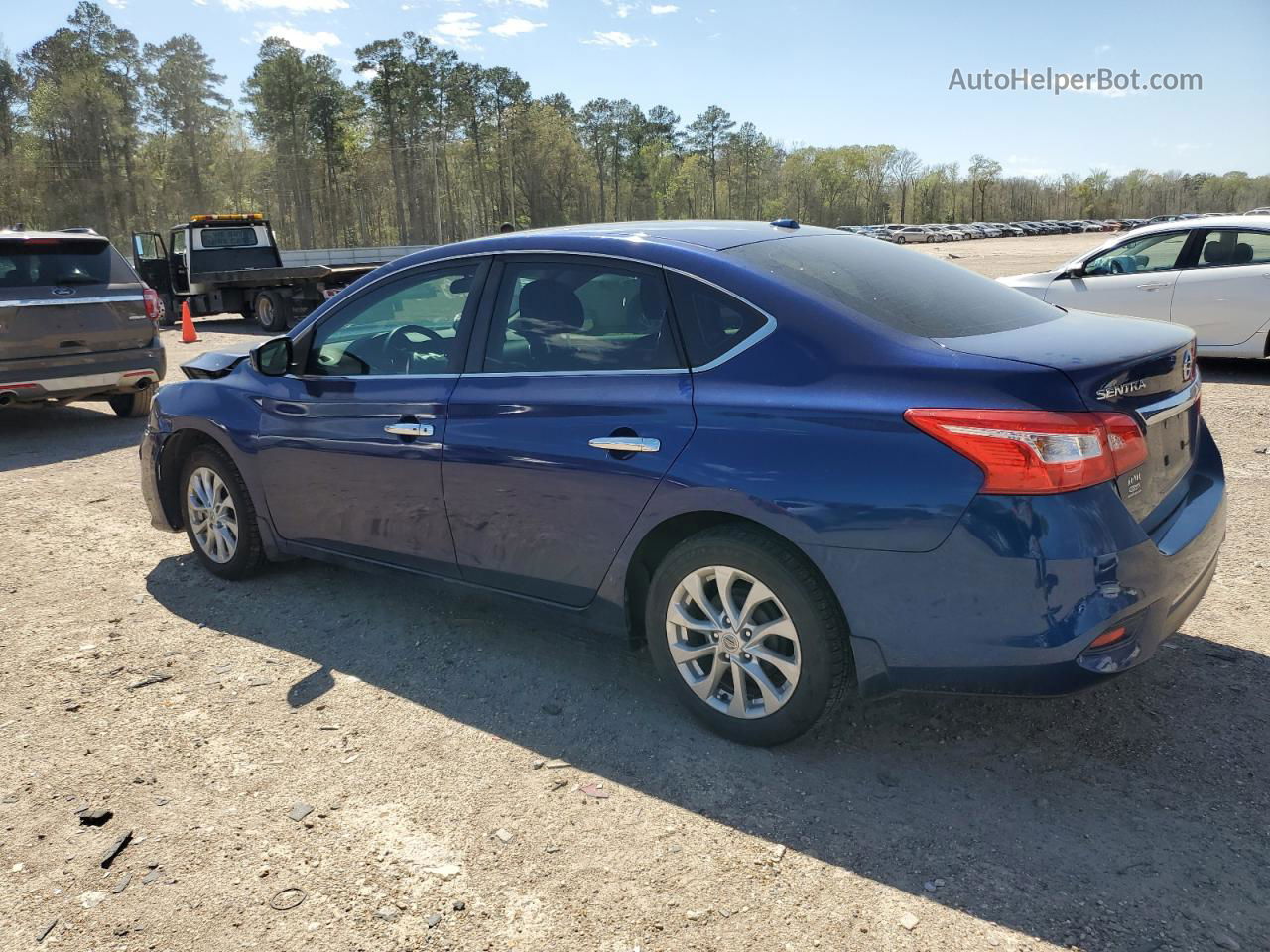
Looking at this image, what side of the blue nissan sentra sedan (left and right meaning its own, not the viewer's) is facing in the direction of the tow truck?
front

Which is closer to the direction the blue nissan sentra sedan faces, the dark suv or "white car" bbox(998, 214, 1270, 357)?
the dark suv

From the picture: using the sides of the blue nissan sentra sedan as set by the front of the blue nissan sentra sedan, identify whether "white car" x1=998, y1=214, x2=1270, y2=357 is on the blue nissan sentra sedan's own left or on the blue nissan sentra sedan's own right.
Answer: on the blue nissan sentra sedan's own right

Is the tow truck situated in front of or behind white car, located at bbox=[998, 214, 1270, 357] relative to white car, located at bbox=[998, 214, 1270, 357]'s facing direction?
in front

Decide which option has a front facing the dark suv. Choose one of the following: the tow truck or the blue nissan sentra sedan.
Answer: the blue nissan sentra sedan

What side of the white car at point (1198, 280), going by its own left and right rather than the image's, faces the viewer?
left

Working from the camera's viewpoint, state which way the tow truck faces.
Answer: facing away from the viewer and to the left of the viewer

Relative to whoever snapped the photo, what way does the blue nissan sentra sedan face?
facing away from the viewer and to the left of the viewer

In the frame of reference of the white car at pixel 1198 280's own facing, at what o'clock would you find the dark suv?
The dark suv is roughly at 11 o'clock from the white car.

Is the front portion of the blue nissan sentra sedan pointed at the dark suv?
yes

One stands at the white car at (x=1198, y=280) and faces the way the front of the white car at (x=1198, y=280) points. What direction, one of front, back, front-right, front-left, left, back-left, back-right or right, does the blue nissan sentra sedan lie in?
left

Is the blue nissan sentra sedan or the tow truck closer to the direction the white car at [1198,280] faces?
the tow truck
